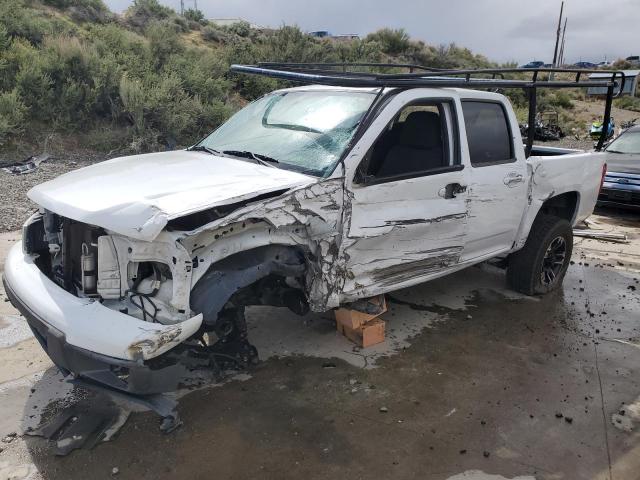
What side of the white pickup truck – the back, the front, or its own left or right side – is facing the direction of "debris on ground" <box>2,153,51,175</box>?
right

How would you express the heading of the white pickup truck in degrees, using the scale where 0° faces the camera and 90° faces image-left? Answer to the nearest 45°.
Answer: approximately 45°

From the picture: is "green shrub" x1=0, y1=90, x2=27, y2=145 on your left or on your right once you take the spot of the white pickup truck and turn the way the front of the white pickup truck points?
on your right

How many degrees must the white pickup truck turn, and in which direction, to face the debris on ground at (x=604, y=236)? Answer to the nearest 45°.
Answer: approximately 180°

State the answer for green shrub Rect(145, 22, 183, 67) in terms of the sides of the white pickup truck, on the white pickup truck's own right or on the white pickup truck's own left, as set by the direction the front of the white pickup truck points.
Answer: on the white pickup truck's own right

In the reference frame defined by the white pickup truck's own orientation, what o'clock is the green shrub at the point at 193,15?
The green shrub is roughly at 4 o'clock from the white pickup truck.

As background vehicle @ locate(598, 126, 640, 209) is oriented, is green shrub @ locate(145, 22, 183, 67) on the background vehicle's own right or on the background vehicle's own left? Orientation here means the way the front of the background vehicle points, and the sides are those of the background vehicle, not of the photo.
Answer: on the background vehicle's own right

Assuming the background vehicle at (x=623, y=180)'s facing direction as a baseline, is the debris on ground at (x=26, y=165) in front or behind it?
in front

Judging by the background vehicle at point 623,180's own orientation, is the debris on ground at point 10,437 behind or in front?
in front

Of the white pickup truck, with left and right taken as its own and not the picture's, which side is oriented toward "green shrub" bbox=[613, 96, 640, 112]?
back

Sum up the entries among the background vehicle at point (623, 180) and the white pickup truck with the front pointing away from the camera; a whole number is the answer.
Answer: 0
